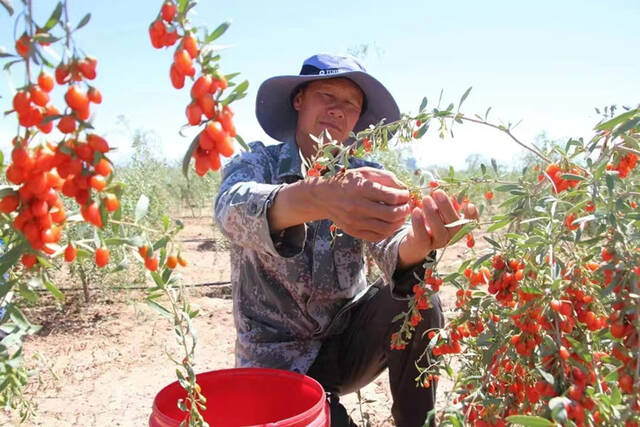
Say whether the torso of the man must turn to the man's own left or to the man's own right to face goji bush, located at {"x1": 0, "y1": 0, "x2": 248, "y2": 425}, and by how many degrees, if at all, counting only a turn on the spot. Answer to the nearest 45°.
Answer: approximately 45° to the man's own right

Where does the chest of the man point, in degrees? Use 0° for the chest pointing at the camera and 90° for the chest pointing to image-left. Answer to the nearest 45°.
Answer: approximately 315°

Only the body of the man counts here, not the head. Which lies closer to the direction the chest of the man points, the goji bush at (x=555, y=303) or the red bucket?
the goji bush

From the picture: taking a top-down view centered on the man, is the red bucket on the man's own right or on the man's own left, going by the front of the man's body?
on the man's own right
